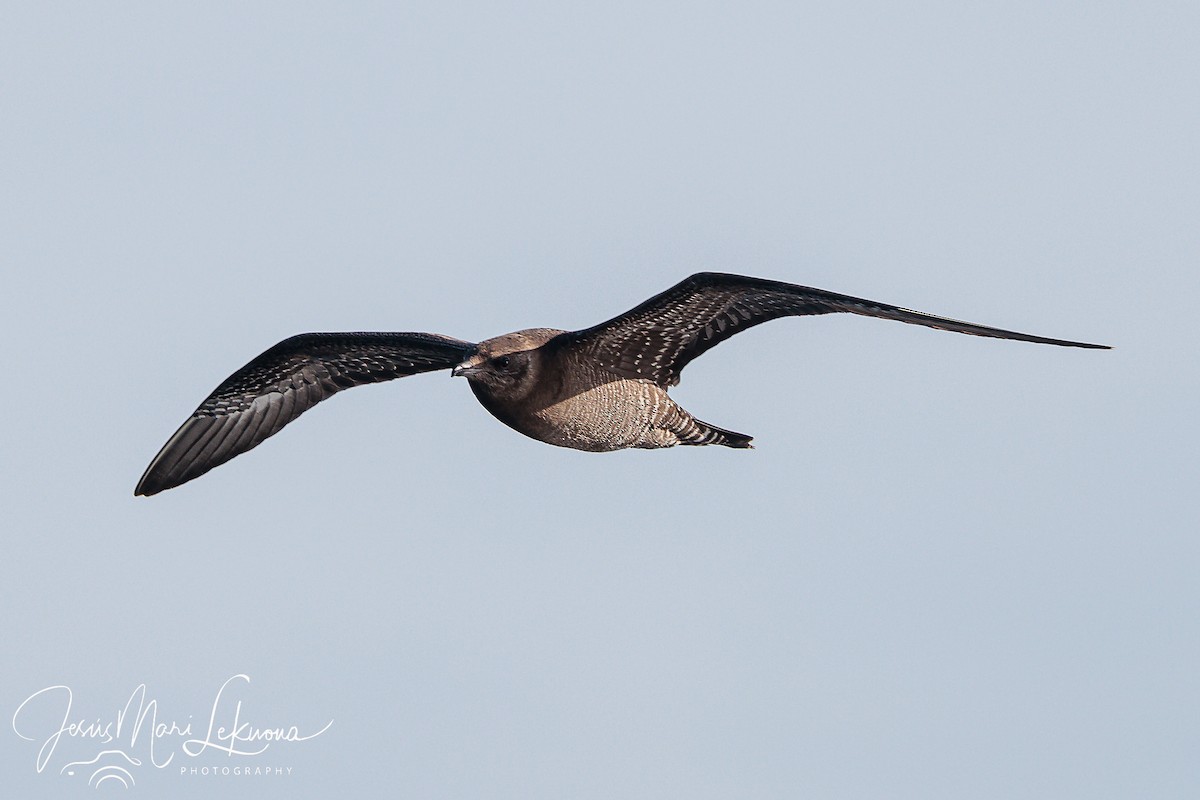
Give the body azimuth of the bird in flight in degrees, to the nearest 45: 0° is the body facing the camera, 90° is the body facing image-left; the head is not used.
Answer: approximately 45°
